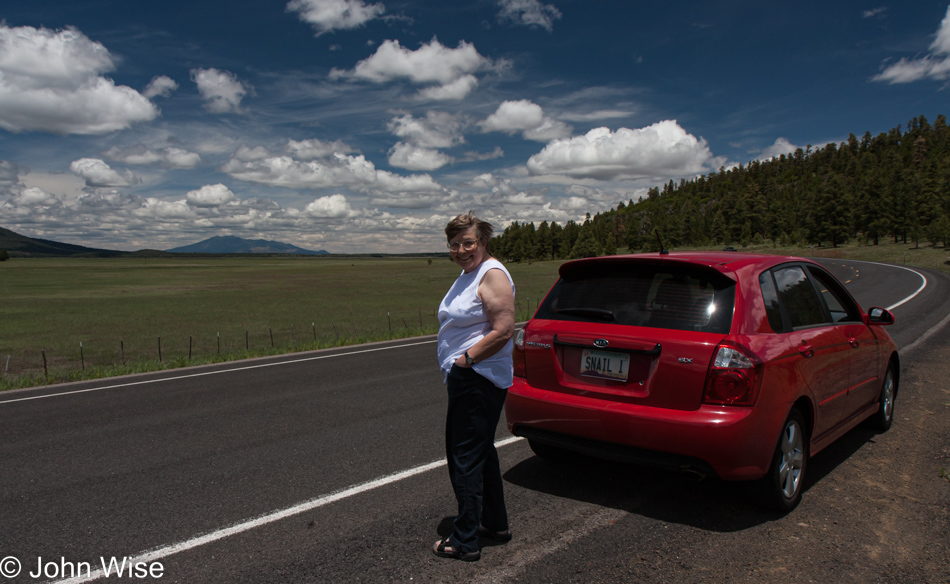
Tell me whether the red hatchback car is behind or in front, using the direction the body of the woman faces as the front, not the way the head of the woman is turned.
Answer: behind

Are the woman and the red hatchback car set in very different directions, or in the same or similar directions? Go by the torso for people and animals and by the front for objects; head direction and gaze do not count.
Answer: very different directions

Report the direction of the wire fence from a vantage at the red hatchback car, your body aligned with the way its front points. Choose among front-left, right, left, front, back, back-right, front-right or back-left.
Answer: left

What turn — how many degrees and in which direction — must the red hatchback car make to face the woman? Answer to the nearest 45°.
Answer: approximately 180°

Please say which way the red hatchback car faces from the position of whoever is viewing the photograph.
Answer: facing away from the viewer and to the right of the viewer
